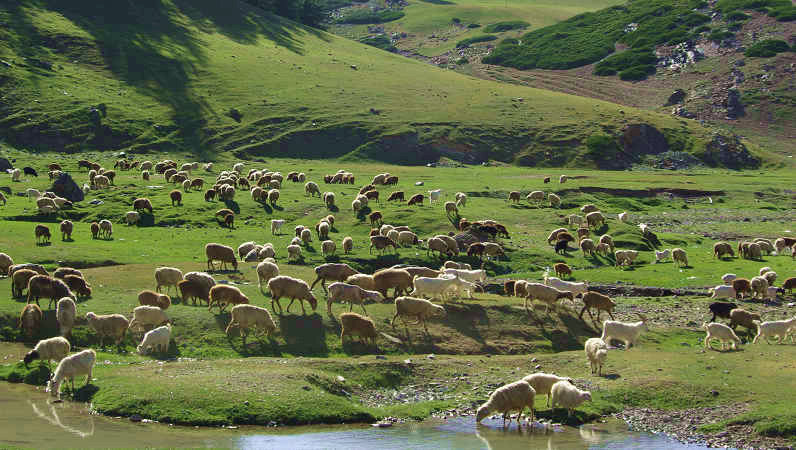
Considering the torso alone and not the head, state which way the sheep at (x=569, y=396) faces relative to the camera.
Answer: to the viewer's right

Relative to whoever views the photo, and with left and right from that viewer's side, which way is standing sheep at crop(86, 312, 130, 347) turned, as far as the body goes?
facing to the left of the viewer

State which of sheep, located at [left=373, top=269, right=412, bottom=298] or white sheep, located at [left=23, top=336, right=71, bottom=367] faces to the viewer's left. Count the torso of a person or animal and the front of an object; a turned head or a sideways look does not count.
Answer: the white sheep

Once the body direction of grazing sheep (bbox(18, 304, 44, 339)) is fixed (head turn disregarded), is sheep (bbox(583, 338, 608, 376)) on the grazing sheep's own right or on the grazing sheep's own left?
on the grazing sheep's own left

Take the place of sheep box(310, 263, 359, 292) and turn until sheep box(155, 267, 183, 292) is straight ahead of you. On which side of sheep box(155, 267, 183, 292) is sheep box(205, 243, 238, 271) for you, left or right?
right
